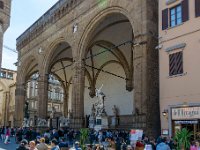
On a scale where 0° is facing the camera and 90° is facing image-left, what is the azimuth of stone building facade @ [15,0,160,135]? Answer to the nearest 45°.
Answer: approximately 45°

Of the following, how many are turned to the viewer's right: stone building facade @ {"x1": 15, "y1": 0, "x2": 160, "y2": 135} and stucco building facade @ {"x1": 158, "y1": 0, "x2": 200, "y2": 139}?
0

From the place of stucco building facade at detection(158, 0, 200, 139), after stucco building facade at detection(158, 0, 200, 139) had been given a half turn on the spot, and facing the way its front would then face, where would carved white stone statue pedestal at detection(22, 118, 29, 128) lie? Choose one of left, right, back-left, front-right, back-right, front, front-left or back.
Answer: left

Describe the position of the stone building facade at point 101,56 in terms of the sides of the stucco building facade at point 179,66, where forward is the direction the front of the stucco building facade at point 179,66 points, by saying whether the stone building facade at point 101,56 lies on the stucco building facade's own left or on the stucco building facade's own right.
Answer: on the stucco building facade's own right

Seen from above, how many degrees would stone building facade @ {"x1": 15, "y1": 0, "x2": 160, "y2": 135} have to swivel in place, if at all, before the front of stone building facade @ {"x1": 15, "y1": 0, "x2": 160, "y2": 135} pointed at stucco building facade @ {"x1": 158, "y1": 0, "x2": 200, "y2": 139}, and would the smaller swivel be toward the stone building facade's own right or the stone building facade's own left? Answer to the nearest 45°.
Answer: approximately 45° to the stone building facade's own left

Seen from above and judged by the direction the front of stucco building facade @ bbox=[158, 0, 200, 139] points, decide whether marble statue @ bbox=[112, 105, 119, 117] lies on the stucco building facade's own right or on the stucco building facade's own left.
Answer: on the stucco building facade's own right
